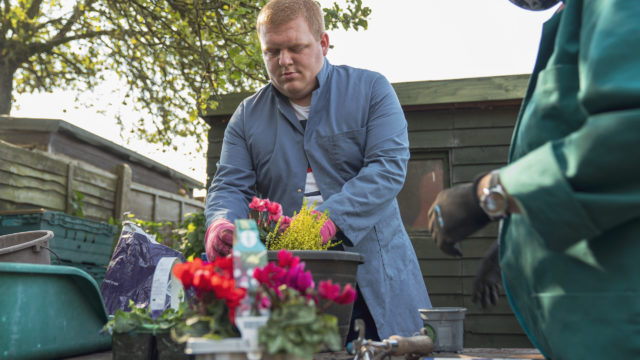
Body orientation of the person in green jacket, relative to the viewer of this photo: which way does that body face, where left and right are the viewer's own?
facing to the left of the viewer

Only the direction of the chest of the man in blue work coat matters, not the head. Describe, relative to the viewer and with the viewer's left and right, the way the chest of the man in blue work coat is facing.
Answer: facing the viewer and to the left of the viewer

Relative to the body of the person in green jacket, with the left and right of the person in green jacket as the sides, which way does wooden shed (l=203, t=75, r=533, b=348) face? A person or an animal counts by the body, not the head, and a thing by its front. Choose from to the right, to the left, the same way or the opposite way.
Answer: to the left

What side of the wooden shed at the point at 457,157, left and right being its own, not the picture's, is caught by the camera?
front

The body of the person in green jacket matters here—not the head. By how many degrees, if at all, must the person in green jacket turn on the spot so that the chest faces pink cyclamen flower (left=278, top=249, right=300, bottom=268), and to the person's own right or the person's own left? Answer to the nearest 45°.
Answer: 0° — they already face it

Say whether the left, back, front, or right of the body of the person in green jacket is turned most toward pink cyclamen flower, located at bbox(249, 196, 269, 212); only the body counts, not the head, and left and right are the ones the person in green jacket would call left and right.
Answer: front

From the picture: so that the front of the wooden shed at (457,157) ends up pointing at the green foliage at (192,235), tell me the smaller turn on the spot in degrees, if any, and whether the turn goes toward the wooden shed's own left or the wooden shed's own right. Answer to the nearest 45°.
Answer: approximately 90° to the wooden shed's own right

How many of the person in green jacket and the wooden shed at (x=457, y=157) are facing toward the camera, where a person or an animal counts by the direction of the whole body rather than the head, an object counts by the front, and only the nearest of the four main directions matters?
1

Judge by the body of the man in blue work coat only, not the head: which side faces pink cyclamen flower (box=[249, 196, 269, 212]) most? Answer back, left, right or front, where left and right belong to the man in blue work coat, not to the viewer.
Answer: front

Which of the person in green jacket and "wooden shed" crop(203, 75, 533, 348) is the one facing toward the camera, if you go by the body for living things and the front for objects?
the wooden shed
